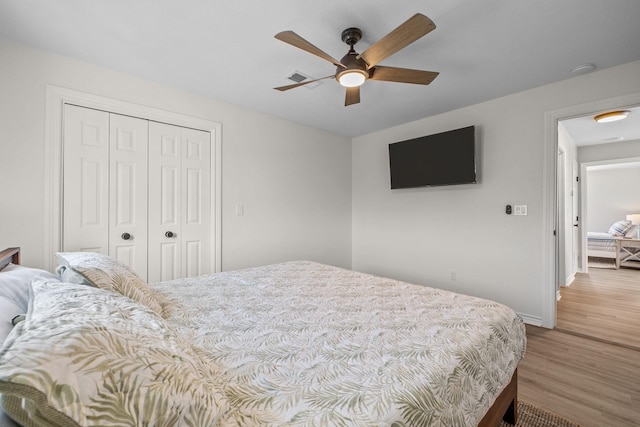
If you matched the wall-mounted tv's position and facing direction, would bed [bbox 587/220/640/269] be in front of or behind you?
behind

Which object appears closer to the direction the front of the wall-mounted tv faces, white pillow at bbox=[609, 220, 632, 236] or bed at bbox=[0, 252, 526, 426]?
the bed

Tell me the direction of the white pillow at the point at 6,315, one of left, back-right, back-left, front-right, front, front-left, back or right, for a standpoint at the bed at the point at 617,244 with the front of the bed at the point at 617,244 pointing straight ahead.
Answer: left

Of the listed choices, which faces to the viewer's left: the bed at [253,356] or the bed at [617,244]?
the bed at [617,244]

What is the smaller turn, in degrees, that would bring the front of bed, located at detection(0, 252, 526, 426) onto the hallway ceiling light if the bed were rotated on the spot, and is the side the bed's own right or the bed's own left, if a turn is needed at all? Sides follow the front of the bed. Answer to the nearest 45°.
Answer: approximately 45° to the bed's own right

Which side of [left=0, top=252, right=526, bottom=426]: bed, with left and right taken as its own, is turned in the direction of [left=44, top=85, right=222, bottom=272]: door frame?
left

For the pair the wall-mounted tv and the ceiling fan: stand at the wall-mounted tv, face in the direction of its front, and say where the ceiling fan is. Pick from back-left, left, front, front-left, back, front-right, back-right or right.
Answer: front-left

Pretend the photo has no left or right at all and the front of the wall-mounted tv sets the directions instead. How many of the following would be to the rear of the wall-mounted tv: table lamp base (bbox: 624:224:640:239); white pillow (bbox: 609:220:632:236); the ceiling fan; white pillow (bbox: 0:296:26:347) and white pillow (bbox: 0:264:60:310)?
2

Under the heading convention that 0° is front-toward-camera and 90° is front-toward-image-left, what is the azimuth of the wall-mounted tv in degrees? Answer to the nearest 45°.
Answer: approximately 45°

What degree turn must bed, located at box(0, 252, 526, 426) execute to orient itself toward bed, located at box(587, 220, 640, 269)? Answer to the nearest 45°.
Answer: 0° — it already faces it

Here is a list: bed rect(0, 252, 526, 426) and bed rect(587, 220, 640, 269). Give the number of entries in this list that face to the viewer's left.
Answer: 1

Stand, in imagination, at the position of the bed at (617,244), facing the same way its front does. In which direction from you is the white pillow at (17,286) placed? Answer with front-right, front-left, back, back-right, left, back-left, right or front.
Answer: left

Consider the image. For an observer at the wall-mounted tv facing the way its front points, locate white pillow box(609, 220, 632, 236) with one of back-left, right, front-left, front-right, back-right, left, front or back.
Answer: back

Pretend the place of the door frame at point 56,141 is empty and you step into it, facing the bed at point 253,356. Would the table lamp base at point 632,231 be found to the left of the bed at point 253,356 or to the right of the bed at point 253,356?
left

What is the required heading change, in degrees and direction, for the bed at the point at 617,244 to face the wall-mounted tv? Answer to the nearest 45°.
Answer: approximately 90° to its left

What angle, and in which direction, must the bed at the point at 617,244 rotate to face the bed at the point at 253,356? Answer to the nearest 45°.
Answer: approximately 90° to its left

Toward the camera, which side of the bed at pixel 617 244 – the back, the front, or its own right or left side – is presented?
left
